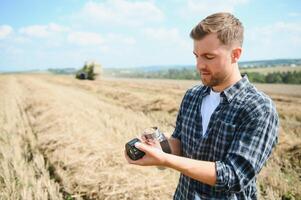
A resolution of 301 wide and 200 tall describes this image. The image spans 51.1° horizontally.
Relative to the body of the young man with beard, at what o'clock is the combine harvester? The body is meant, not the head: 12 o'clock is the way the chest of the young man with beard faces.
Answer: The combine harvester is roughly at 4 o'clock from the young man with beard.

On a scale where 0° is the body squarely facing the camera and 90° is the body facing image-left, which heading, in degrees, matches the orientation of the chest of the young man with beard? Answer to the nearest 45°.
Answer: approximately 45°
